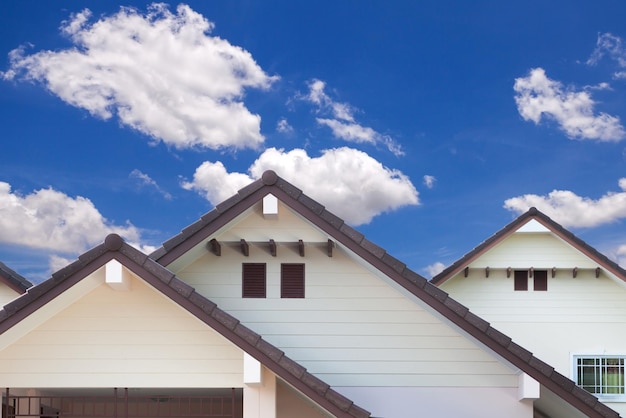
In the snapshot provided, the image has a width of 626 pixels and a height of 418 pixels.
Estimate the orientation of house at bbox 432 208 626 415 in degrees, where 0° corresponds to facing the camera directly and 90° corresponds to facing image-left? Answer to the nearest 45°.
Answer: approximately 0°

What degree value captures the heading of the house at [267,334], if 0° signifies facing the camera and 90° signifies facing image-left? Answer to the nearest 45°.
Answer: approximately 0°
